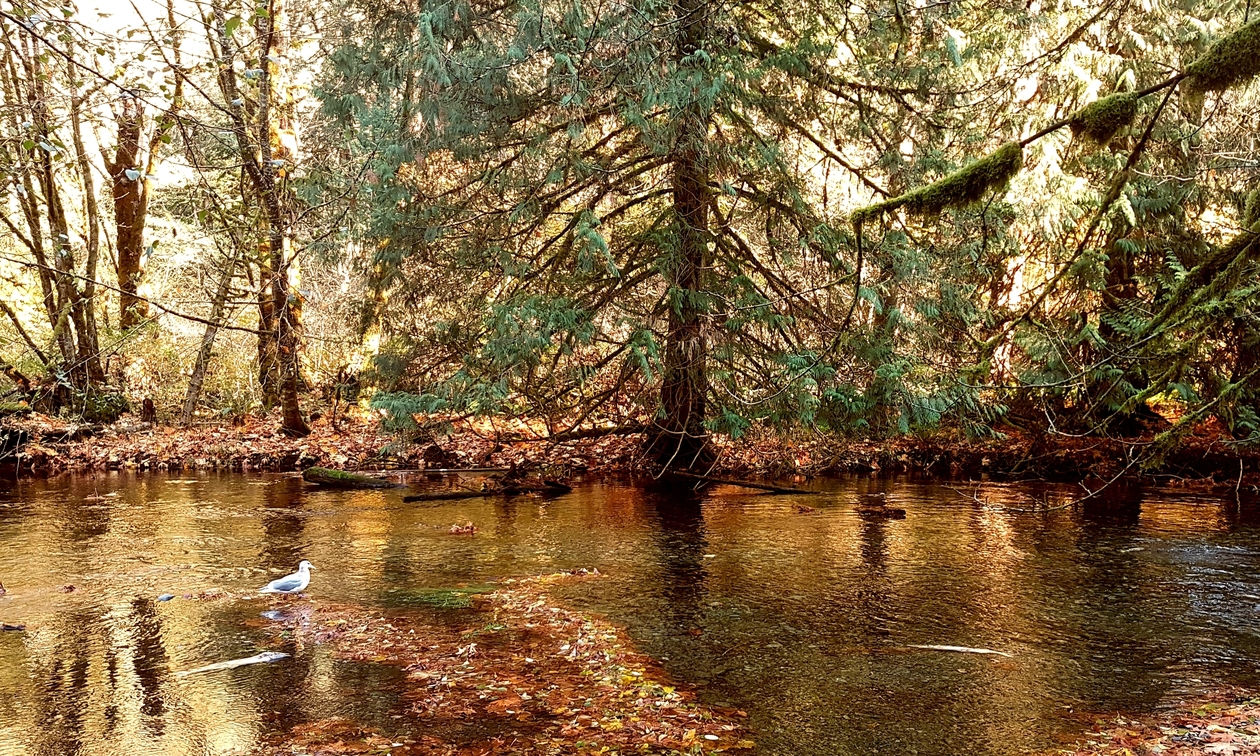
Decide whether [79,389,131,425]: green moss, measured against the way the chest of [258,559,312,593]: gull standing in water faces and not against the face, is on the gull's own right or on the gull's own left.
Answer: on the gull's own left

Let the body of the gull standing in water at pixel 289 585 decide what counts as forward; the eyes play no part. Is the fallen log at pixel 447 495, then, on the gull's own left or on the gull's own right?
on the gull's own left

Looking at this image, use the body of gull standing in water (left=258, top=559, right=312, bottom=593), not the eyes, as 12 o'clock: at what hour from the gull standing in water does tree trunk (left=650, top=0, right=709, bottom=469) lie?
The tree trunk is roughly at 11 o'clock from the gull standing in water.

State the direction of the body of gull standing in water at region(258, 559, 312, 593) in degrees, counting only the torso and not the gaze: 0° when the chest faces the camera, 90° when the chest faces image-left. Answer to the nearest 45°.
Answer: approximately 270°

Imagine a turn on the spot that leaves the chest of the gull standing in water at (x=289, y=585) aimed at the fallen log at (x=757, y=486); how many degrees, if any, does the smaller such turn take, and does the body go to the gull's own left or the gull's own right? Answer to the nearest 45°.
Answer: approximately 45° to the gull's own left

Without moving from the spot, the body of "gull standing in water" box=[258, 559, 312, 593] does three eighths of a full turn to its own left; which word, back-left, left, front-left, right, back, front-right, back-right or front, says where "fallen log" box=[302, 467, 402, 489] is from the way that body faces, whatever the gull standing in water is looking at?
front-right

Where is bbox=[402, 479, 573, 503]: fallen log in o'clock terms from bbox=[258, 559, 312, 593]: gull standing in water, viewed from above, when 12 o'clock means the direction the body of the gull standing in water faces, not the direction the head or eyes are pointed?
The fallen log is roughly at 10 o'clock from the gull standing in water.

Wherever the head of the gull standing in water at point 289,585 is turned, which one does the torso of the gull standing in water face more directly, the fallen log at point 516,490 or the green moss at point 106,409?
the fallen log
